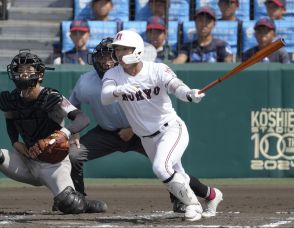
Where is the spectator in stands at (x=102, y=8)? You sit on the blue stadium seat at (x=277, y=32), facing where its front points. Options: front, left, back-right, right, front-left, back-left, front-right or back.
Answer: right

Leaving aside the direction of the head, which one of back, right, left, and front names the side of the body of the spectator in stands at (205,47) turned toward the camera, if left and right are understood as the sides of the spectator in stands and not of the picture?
front

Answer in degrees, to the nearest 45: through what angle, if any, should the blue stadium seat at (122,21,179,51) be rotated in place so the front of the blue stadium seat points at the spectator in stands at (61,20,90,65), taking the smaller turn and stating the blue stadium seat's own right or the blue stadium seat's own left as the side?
approximately 90° to the blue stadium seat's own right

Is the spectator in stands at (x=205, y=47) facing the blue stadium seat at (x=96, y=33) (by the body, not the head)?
no

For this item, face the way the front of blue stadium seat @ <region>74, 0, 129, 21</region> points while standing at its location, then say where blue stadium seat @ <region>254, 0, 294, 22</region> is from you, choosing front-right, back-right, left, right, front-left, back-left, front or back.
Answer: left

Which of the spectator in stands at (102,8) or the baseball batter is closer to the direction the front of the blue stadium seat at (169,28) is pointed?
the baseball batter

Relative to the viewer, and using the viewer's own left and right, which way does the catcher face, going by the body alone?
facing the viewer

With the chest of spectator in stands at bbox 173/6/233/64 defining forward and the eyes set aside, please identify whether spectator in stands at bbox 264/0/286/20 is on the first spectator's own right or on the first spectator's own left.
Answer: on the first spectator's own left

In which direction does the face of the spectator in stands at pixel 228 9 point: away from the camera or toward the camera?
toward the camera

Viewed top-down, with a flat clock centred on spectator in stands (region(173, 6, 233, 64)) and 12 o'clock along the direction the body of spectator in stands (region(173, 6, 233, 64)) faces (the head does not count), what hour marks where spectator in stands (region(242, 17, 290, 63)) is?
spectator in stands (region(242, 17, 290, 63)) is roughly at 9 o'clock from spectator in stands (region(173, 6, 233, 64)).

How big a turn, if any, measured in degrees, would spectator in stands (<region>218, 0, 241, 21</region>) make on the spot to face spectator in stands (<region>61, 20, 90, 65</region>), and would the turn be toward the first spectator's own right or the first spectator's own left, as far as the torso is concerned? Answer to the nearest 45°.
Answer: approximately 90° to the first spectator's own right

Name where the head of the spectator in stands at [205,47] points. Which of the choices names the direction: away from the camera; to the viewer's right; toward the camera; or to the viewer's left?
toward the camera

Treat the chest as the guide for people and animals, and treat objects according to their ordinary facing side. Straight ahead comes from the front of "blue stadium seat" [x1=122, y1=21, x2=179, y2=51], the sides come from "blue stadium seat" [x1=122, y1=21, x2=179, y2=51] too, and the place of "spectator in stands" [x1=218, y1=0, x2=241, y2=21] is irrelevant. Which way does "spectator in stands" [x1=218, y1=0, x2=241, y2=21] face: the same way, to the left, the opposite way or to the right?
the same way

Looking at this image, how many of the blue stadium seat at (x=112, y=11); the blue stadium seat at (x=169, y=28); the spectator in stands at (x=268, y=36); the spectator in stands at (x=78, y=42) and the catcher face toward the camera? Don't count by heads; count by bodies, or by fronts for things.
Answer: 5

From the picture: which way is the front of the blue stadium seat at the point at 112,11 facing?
toward the camera

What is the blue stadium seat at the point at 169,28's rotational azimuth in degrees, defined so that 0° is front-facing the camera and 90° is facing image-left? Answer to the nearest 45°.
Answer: approximately 0°

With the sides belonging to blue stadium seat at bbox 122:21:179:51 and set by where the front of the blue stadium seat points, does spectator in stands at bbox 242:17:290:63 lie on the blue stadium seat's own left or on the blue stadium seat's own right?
on the blue stadium seat's own left

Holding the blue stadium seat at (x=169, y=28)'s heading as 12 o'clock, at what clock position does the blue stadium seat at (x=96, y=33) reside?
the blue stadium seat at (x=96, y=33) is roughly at 3 o'clock from the blue stadium seat at (x=169, y=28).

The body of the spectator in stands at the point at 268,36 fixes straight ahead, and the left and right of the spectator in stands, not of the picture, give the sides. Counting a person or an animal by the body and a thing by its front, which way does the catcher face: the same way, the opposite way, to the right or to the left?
the same way
